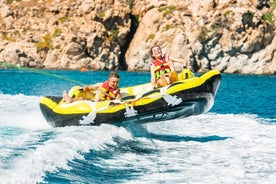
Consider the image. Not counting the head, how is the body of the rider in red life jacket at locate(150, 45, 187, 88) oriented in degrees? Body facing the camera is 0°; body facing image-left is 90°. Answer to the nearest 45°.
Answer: approximately 0°
